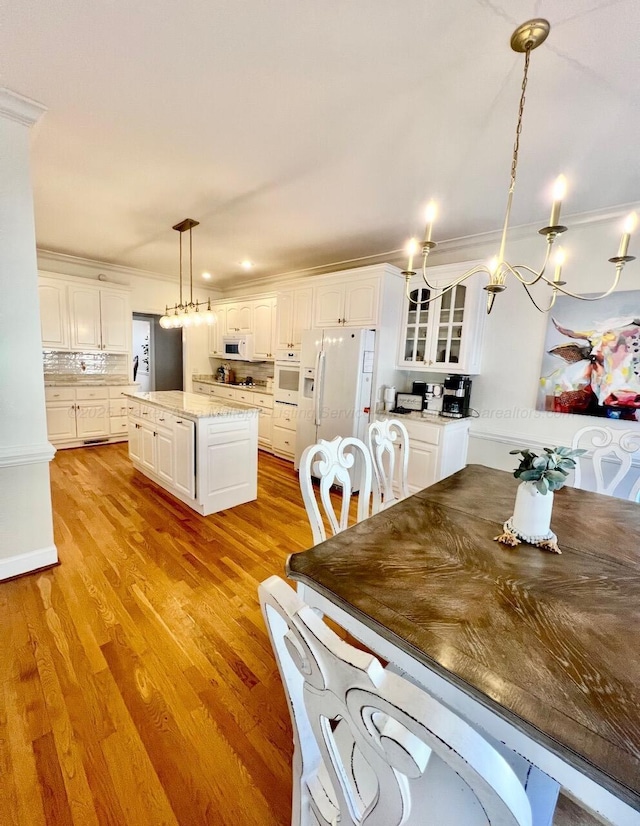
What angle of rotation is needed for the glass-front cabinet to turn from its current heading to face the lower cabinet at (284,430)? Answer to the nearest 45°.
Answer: approximately 45° to its right

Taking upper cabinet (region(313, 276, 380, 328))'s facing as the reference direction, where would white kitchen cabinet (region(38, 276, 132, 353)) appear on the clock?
The white kitchen cabinet is roughly at 2 o'clock from the upper cabinet.

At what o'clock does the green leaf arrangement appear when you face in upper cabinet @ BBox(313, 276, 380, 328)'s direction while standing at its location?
The green leaf arrangement is roughly at 10 o'clock from the upper cabinet.

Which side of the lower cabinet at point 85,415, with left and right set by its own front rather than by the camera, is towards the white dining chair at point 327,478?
front

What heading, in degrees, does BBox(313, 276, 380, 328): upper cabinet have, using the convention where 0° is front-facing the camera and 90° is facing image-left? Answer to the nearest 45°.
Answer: approximately 45°

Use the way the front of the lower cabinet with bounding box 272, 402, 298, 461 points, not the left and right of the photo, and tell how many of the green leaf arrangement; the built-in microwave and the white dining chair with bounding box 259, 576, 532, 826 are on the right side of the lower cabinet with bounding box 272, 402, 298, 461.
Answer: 1

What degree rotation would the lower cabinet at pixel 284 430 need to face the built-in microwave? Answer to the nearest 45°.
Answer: approximately 90° to its right

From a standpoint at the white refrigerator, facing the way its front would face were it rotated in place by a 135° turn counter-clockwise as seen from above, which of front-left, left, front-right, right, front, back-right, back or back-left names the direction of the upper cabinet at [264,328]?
back-left

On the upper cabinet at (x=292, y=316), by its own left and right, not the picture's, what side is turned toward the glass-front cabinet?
left

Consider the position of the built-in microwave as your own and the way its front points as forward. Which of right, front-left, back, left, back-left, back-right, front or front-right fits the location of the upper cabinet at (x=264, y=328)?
left

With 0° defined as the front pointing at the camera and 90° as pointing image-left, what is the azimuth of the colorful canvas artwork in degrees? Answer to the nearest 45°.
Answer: approximately 0°
